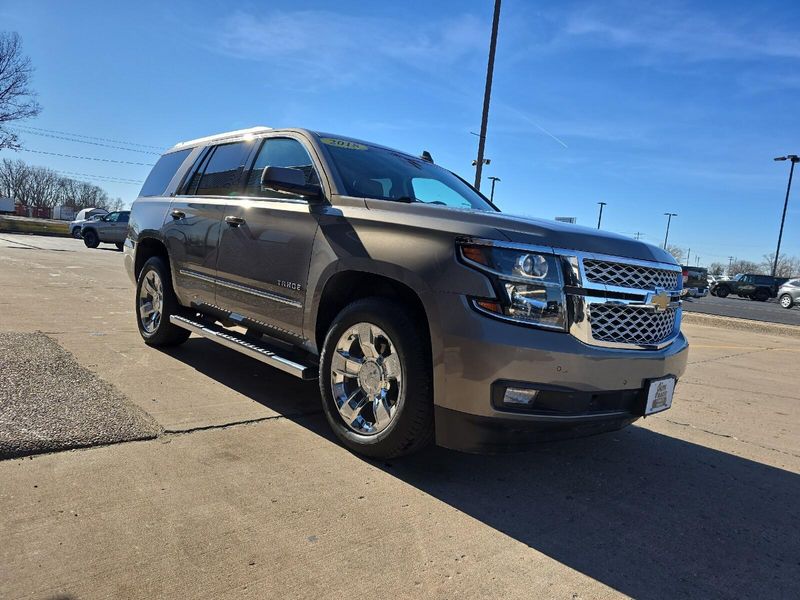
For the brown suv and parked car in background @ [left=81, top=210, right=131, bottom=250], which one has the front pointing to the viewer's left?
the parked car in background

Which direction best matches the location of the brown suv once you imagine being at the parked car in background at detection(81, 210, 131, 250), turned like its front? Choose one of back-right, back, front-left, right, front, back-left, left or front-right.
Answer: left

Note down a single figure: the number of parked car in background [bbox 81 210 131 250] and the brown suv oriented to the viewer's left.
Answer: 1

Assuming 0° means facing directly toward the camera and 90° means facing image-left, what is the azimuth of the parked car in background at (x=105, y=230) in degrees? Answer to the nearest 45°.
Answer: approximately 90°

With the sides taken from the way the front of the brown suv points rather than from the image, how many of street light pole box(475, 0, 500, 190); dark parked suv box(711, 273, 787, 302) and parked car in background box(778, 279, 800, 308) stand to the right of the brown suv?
0

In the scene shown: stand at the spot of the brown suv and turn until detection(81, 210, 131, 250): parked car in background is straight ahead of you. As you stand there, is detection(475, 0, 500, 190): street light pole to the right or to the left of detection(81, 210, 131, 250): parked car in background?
right

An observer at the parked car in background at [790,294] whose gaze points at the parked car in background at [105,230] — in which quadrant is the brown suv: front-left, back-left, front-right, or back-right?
front-left

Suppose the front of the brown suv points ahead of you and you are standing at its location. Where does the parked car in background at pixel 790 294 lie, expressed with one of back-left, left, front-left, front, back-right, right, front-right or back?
left

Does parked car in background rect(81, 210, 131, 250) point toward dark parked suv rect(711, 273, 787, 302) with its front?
no

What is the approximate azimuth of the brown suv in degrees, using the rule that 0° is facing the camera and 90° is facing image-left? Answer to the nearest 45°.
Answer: approximately 315°

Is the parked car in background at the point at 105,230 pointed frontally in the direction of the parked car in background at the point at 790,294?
no

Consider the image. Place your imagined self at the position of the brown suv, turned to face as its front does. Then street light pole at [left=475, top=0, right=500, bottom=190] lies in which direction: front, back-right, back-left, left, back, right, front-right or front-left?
back-left

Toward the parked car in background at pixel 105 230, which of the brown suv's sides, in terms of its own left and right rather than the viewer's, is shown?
back

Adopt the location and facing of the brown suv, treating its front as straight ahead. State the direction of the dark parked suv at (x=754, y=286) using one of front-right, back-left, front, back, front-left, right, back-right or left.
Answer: left
